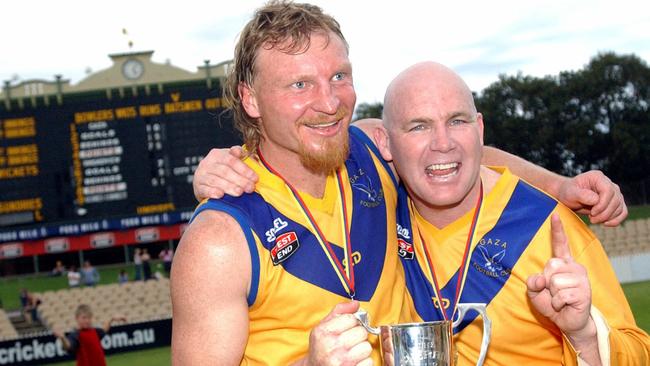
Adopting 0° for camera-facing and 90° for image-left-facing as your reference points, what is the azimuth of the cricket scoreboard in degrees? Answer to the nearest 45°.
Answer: approximately 0°

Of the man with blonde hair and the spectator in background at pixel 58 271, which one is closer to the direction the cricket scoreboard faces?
the man with blonde hair

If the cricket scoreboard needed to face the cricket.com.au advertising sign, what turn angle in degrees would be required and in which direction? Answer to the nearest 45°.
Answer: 0° — it already faces it

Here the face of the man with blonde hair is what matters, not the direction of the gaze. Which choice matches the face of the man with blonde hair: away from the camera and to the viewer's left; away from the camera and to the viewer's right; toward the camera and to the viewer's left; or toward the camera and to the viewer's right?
toward the camera and to the viewer's right

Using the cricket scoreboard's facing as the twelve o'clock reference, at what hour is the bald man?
The bald man is roughly at 12 o'clock from the cricket scoreboard.

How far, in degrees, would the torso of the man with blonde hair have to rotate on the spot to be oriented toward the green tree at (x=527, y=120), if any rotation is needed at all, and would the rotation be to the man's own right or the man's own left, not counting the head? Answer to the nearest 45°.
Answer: approximately 135° to the man's own left

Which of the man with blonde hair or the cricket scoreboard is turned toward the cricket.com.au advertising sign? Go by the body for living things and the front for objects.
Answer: the cricket scoreboard

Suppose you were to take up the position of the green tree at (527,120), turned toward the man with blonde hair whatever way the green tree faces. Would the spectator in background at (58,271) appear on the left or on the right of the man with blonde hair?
right

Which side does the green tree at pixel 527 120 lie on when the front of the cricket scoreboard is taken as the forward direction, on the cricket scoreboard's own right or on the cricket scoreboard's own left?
on the cricket scoreboard's own left
